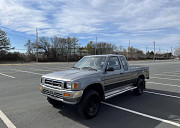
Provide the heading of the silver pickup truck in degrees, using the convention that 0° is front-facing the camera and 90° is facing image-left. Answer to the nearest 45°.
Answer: approximately 45°
